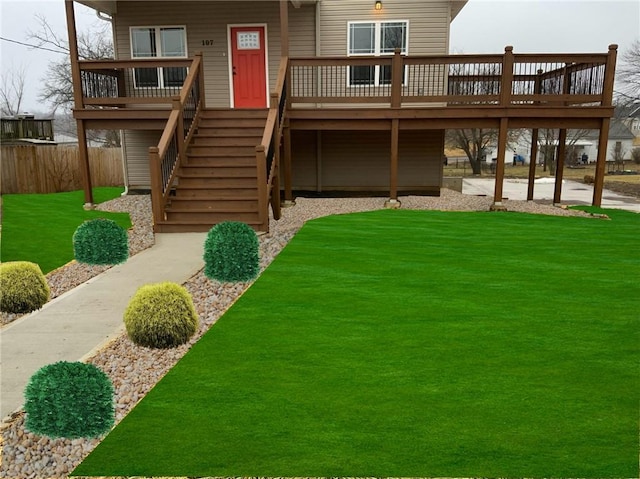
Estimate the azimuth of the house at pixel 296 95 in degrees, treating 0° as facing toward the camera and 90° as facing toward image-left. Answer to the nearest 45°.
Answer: approximately 0°

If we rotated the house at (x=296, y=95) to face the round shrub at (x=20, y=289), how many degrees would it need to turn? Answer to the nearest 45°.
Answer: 0° — it already faces it

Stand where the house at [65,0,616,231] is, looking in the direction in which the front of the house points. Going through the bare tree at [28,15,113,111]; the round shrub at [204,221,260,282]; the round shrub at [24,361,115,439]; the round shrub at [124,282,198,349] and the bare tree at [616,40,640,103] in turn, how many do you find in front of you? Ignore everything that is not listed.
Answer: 3

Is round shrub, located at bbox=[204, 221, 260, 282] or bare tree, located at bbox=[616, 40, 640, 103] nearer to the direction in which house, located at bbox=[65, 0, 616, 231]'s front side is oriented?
the round shrub

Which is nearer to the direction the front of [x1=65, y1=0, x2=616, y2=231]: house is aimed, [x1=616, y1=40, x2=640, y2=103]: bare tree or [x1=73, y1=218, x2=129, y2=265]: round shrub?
the round shrub

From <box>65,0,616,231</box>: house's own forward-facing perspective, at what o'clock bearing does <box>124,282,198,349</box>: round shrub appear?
The round shrub is roughly at 12 o'clock from the house.

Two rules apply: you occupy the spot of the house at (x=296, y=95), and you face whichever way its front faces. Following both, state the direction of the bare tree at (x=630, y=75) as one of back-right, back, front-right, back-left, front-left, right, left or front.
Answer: back-left

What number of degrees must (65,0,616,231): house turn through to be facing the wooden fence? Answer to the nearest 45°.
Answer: approximately 90° to its right

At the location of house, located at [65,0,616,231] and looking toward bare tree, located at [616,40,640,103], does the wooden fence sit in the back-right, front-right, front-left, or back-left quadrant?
back-left

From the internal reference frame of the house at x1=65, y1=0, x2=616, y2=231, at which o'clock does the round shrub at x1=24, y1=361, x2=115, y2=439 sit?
The round shrub is roughly at 12 o'clock from the house.

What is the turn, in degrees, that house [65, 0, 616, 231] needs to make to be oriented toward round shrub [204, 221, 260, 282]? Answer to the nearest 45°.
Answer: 0° — it already faces it

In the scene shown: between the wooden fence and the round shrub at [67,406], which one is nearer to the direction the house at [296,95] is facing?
the round shrub
